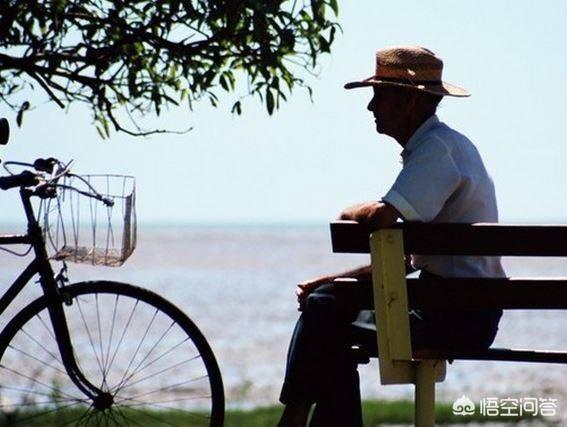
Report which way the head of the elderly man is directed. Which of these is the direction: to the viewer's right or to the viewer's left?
to the viewer's left

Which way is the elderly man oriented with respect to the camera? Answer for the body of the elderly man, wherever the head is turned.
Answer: to the viewer's left
